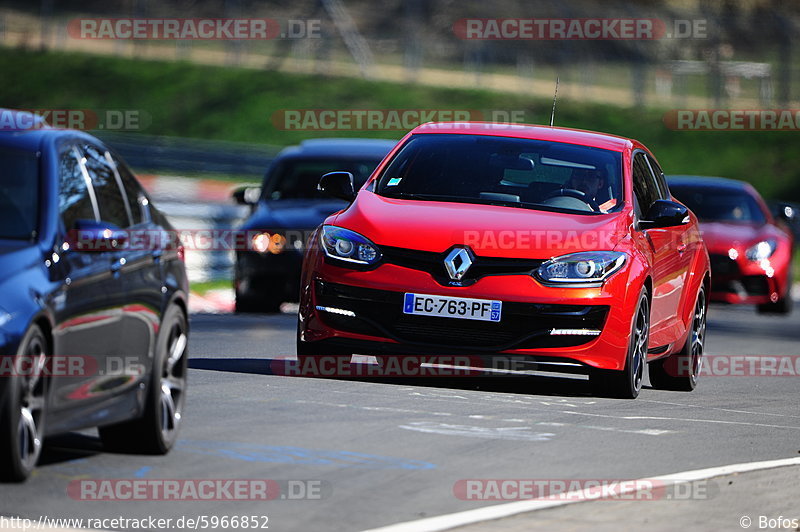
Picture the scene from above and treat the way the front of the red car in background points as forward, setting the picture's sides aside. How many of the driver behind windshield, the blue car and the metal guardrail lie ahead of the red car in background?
2

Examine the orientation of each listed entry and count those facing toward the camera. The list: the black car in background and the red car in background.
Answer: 2

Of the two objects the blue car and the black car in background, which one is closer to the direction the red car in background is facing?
the blue car

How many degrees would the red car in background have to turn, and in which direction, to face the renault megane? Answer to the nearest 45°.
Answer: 0° — it already faces it

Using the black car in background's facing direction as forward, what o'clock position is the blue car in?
The blue car is roughly at 12 o'clock from the black car in background.

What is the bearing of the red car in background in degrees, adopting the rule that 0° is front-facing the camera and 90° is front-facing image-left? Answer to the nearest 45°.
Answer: approximately 0°

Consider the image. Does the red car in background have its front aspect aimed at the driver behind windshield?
yes

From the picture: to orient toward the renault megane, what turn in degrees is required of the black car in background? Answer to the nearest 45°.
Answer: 0° — it already faces it
